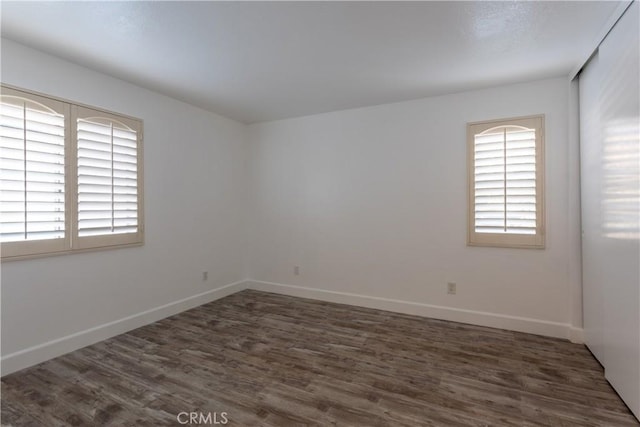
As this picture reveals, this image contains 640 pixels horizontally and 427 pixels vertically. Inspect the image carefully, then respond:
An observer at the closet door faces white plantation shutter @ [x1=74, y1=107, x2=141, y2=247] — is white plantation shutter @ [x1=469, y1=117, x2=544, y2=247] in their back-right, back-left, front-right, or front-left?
front-right

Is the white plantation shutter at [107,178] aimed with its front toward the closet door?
yes

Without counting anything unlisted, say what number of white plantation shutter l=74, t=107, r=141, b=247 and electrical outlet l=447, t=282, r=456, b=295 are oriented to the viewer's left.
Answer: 0

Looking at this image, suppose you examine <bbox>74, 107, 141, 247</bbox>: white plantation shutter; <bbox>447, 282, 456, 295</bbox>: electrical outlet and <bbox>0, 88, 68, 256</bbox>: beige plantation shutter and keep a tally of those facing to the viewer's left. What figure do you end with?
0

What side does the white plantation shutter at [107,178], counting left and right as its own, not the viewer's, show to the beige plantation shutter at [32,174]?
right

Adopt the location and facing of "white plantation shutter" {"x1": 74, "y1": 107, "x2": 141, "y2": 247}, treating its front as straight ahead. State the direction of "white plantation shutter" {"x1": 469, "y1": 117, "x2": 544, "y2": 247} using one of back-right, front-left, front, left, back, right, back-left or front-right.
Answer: front

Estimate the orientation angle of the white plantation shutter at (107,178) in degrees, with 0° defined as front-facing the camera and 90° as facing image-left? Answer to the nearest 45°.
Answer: approximately 315°

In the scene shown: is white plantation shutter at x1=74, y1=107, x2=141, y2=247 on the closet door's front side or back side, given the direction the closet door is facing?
on the front side

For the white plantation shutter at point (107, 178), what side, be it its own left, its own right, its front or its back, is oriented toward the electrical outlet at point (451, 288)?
front

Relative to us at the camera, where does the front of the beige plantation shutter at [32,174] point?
facing the viewer and to the right of the viewer

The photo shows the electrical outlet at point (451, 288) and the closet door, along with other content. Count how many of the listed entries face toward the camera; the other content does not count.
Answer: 1

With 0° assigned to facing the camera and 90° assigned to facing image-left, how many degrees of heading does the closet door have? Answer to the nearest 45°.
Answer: approximately 90°

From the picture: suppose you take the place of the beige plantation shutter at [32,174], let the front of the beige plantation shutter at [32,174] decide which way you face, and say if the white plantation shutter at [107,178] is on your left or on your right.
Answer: on your left

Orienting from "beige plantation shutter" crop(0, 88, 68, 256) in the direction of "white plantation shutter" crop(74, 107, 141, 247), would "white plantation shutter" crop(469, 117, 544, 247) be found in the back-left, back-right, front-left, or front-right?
front-right

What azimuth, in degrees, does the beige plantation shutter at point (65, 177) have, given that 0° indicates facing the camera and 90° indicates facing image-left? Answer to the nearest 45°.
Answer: approximately 315°

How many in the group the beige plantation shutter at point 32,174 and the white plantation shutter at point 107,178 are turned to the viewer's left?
0
